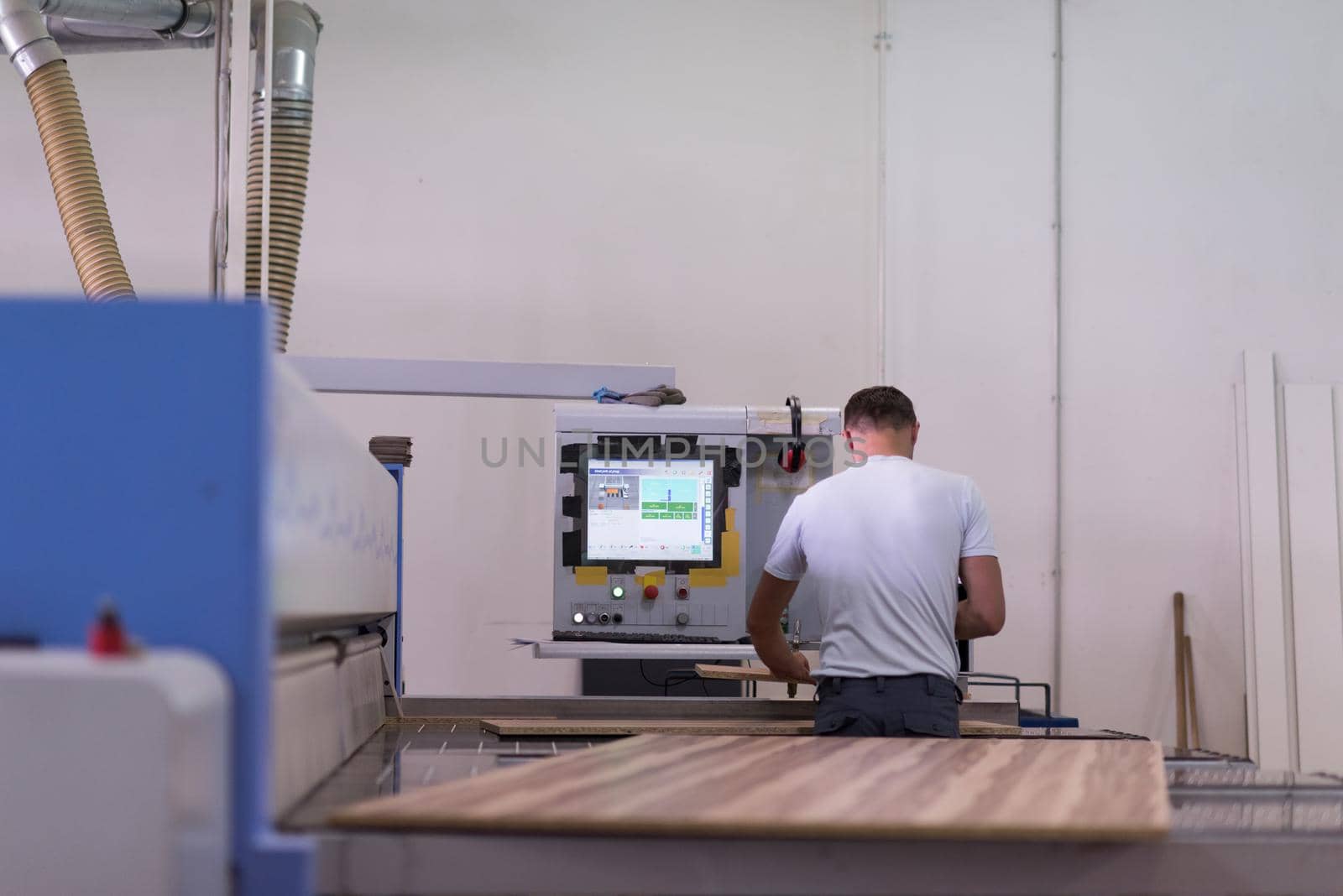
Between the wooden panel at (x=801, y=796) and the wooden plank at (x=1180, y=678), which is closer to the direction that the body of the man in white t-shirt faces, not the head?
the wooden plank

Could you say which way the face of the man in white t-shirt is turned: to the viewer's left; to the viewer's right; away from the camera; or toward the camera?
away from the camera

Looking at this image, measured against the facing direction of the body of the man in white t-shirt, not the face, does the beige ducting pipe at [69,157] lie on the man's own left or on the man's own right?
on the man's own left

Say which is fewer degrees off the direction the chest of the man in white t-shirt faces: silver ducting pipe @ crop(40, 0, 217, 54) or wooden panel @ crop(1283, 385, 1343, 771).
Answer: the wooden panel

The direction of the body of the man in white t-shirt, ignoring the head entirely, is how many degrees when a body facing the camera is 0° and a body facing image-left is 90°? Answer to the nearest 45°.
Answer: approximately 180°

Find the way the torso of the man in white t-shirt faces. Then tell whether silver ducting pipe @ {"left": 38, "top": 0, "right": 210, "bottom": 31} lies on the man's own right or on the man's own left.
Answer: on the man's own left

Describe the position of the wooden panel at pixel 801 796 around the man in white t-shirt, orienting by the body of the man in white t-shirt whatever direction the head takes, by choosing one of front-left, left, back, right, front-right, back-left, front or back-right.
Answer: back

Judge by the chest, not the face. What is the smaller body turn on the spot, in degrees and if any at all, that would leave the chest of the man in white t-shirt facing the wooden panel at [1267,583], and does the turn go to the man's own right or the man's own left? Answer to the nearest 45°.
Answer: approximately 45° to the man's own right

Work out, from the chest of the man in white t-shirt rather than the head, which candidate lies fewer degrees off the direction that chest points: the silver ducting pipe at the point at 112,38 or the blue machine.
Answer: the silver ducting pipe

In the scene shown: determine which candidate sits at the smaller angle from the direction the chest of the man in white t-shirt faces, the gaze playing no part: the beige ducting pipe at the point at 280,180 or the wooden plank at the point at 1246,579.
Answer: the wooden plank
